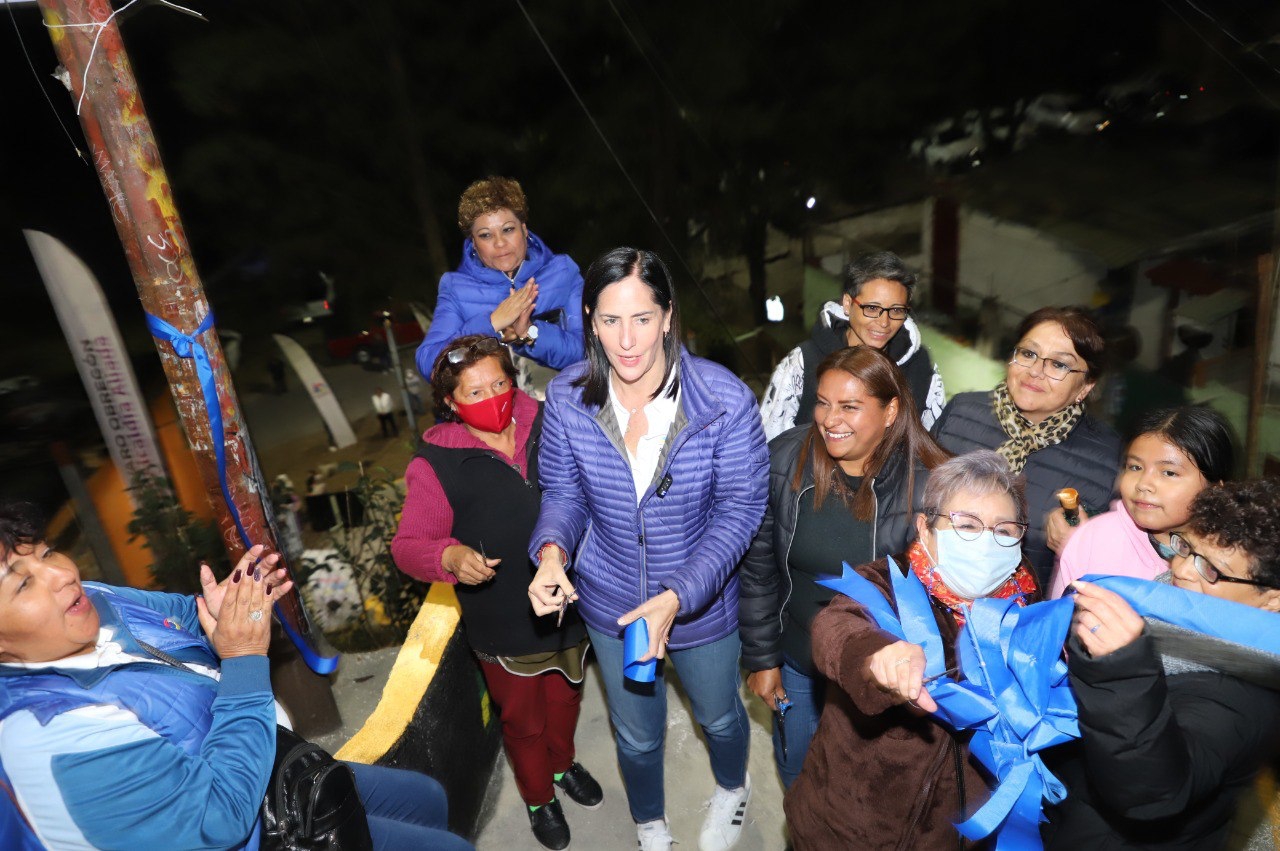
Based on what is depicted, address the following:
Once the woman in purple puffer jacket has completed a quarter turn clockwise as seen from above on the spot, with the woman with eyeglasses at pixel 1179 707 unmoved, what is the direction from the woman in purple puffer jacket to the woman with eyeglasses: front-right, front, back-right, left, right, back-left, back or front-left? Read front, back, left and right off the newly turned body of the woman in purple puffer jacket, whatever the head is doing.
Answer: back-left

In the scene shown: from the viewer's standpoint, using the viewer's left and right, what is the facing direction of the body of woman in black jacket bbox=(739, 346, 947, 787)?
facing the viewer and to the left of the viewer

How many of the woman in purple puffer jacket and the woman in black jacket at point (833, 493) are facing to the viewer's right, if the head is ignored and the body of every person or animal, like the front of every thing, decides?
0

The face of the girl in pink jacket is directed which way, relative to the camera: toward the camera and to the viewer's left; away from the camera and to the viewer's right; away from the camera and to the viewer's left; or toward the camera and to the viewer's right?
toward the camera and to the viewer's left

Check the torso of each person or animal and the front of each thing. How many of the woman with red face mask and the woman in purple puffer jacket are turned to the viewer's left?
0

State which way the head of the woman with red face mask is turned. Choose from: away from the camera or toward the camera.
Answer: toward the camera

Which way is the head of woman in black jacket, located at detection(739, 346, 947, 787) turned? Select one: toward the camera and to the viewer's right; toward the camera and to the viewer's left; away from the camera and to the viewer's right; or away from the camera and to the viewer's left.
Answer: toward the camera and to the viewer's left

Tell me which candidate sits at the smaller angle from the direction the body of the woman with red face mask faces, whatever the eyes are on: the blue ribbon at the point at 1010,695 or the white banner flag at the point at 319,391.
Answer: the blue ribbon

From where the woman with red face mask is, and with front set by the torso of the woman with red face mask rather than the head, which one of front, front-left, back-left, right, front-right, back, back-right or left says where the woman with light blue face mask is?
front

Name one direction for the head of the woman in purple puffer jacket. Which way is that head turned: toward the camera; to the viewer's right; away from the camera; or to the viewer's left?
toward the camera

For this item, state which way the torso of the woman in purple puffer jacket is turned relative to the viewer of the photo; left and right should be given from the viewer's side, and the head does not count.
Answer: facing the viewer

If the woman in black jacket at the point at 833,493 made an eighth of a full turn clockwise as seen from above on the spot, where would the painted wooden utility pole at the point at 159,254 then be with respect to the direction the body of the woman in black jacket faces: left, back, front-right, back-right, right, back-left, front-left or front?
front

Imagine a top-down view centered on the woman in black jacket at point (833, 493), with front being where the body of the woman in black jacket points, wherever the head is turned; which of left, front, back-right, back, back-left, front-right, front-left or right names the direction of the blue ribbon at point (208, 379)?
front-right

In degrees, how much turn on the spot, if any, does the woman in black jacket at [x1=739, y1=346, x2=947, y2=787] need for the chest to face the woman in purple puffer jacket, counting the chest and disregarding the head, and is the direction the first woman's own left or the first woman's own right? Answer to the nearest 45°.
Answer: approximately 45° to the first woman's own right

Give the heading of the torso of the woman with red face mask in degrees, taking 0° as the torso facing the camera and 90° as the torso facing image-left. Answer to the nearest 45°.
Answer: approximately 315°

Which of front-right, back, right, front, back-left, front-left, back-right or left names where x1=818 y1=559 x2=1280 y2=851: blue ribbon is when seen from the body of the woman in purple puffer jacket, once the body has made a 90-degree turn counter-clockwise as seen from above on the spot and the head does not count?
front-right
